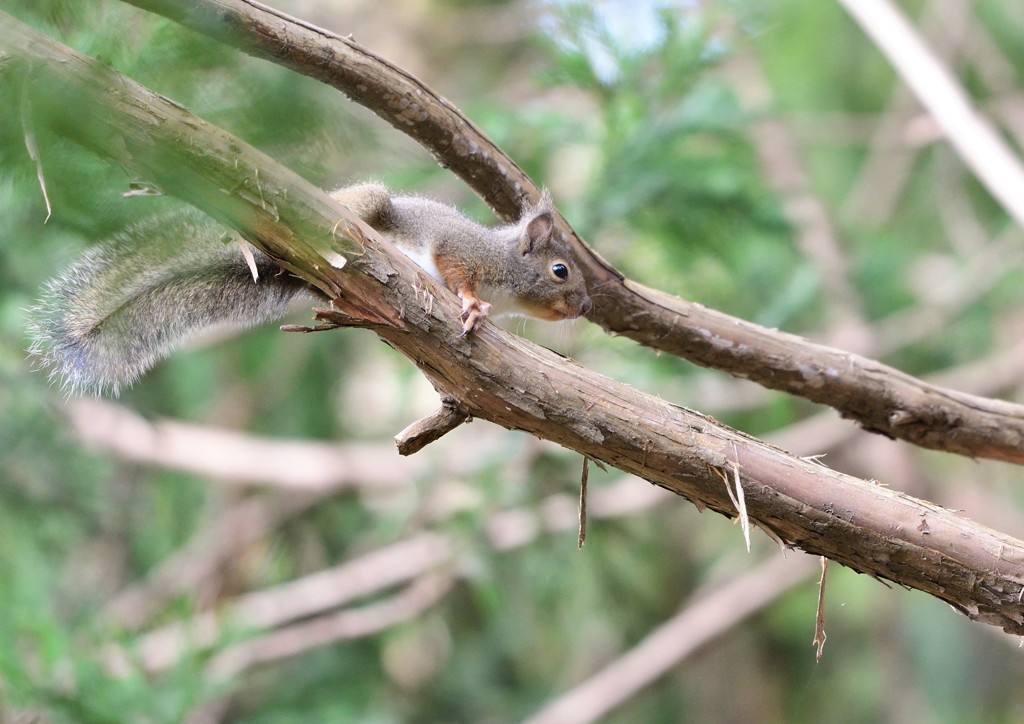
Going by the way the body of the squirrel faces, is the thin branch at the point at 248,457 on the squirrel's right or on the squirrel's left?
on the squirrel's left

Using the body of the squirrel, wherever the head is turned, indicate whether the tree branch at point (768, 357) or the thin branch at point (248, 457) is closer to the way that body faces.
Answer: the tree branch

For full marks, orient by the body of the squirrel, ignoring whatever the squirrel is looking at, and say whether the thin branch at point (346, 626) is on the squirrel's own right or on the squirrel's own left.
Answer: on the squirrel's own left

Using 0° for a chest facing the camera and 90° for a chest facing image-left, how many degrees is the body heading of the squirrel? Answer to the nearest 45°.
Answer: approximately 270°

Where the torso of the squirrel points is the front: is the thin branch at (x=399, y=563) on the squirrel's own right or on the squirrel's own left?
on the squirrel's own left
